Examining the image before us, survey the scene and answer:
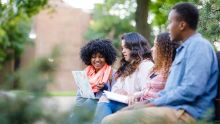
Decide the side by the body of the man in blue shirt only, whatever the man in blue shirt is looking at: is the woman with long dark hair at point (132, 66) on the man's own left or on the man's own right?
on the man's own right

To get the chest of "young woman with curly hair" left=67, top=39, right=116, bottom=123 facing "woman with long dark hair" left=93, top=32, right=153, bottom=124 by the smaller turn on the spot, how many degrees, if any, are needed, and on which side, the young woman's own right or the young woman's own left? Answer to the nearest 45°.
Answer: approximately 90° to the young woman's own left

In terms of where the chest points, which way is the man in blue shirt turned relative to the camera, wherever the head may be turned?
to the viewer's left

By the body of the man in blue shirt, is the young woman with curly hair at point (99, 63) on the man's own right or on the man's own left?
on the man's own right
